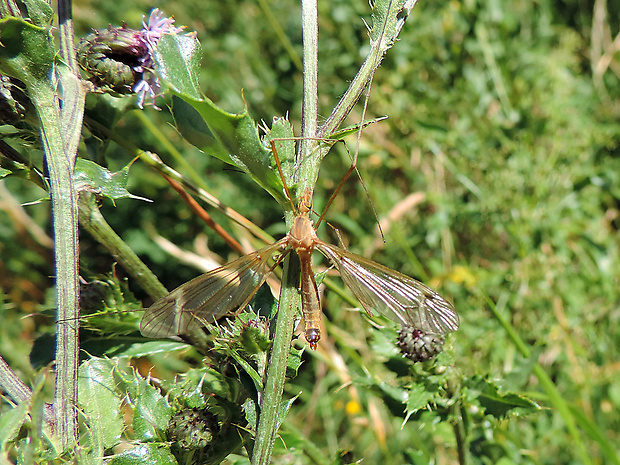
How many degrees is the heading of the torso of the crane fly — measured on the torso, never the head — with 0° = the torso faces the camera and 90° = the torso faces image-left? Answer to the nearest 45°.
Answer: approximately 180°
